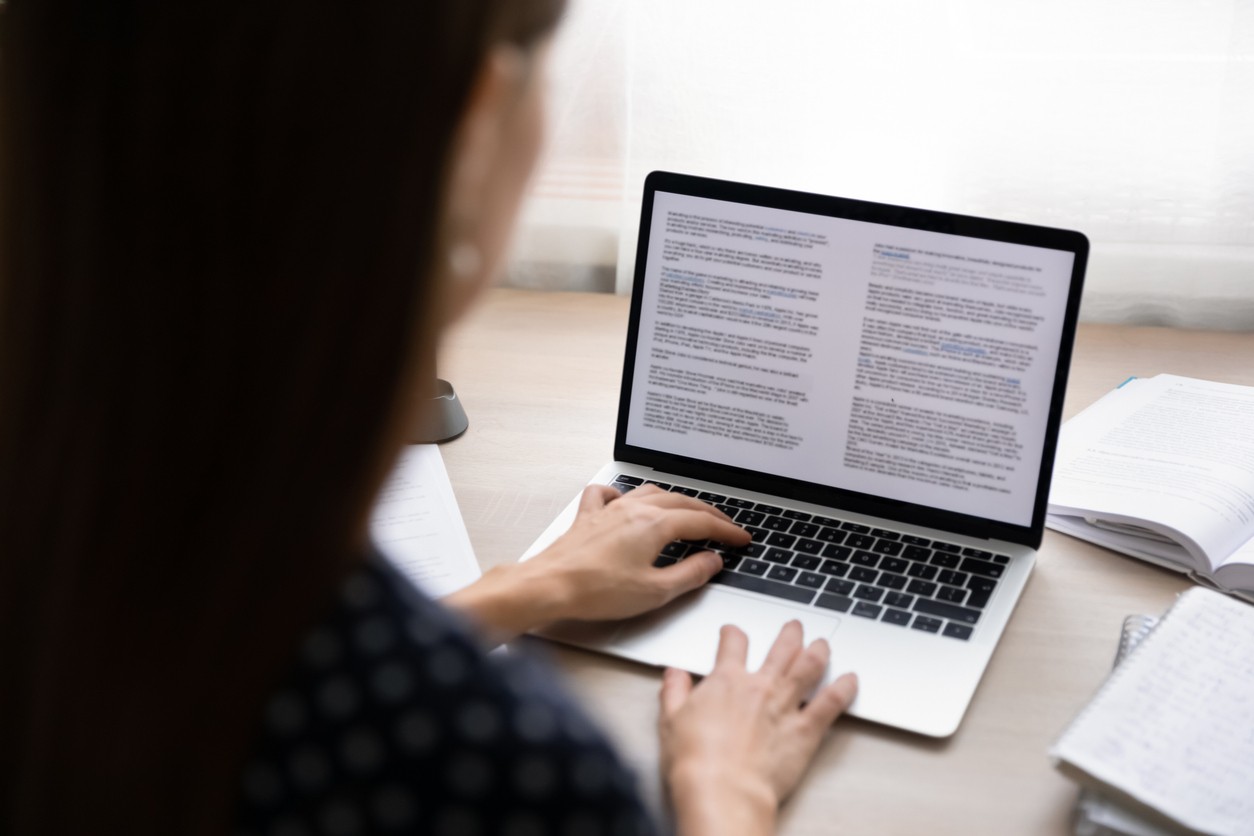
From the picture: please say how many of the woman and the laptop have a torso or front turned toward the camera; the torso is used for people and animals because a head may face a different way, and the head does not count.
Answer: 1

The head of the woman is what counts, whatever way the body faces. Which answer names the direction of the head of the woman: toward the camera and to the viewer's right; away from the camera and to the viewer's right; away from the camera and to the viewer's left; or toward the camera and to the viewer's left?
away from the camera and to the viewer's right

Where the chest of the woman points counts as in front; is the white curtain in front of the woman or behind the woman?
in front

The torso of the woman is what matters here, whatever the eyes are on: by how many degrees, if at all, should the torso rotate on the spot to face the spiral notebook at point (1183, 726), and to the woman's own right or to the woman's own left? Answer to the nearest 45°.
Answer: approximately 45° to the woman's own right

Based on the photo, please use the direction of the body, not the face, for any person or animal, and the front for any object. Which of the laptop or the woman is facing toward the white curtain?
the woman

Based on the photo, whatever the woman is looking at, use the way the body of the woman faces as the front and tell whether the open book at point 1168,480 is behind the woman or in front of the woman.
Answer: in front
